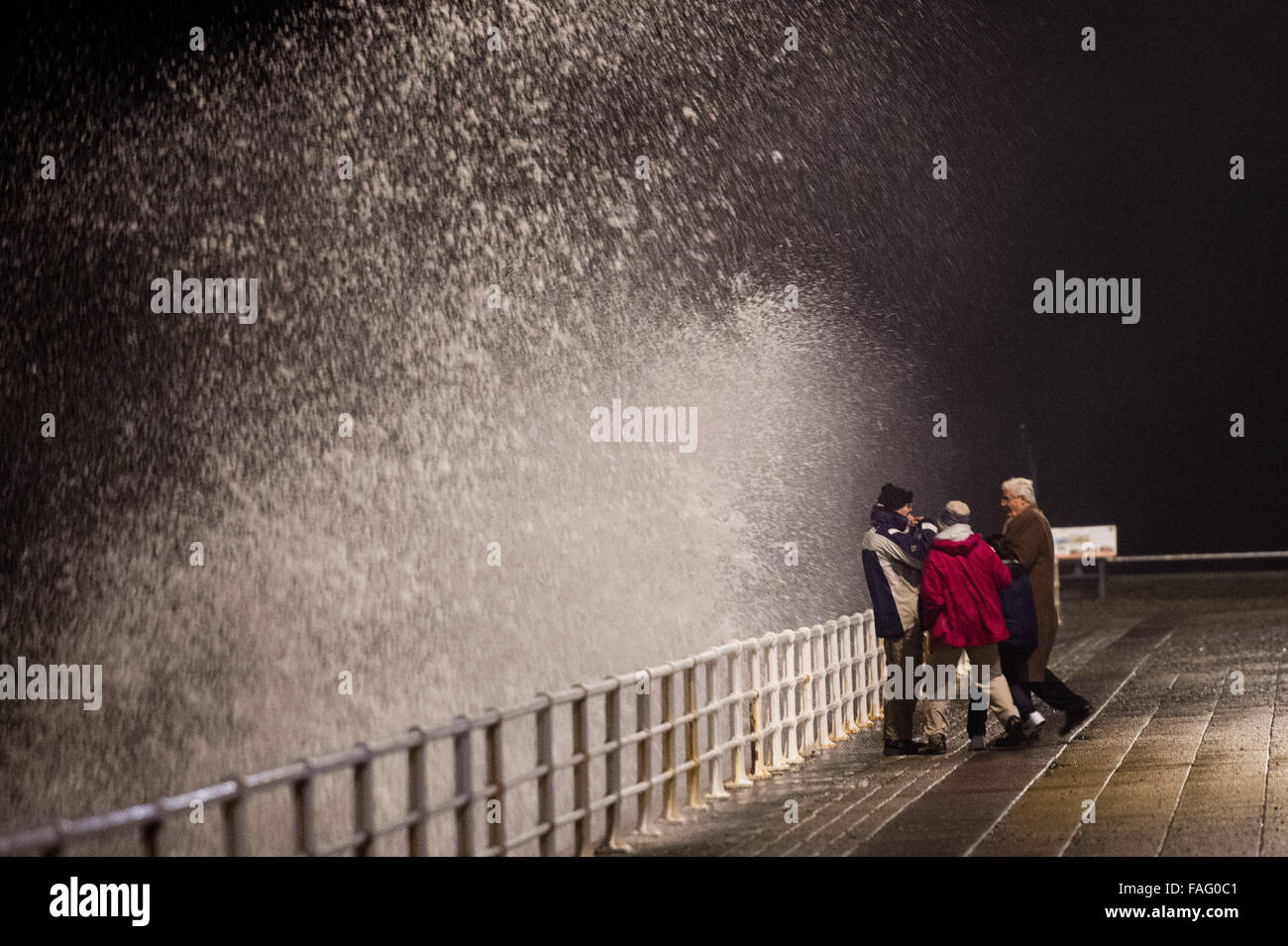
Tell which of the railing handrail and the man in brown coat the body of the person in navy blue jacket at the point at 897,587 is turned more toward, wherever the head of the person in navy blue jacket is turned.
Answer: the man in brown coat

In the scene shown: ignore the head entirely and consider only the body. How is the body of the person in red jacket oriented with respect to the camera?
away from the camera

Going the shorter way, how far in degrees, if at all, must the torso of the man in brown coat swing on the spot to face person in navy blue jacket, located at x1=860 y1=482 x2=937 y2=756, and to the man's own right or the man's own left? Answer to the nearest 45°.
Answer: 0° — they already face them

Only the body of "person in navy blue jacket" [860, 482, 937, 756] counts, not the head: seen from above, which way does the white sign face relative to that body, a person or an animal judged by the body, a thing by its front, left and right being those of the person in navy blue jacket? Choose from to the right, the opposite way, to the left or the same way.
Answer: to the right

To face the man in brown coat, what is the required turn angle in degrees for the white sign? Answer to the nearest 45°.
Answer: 0° — it already faces them

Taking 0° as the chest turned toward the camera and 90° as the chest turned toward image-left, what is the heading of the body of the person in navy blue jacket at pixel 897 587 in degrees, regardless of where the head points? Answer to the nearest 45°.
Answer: approximately 270°

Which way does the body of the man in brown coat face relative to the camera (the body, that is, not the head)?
to the viewer's left

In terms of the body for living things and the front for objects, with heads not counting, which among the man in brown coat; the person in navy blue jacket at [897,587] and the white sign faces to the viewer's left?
the man in brown coat

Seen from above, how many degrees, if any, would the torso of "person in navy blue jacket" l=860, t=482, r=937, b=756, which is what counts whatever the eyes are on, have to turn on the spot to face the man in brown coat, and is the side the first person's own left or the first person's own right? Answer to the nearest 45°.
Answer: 0° — they already face them

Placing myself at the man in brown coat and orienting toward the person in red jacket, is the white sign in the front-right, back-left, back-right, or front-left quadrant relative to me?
back-right

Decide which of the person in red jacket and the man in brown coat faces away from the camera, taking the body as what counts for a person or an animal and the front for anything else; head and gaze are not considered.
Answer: the person in red jacket
